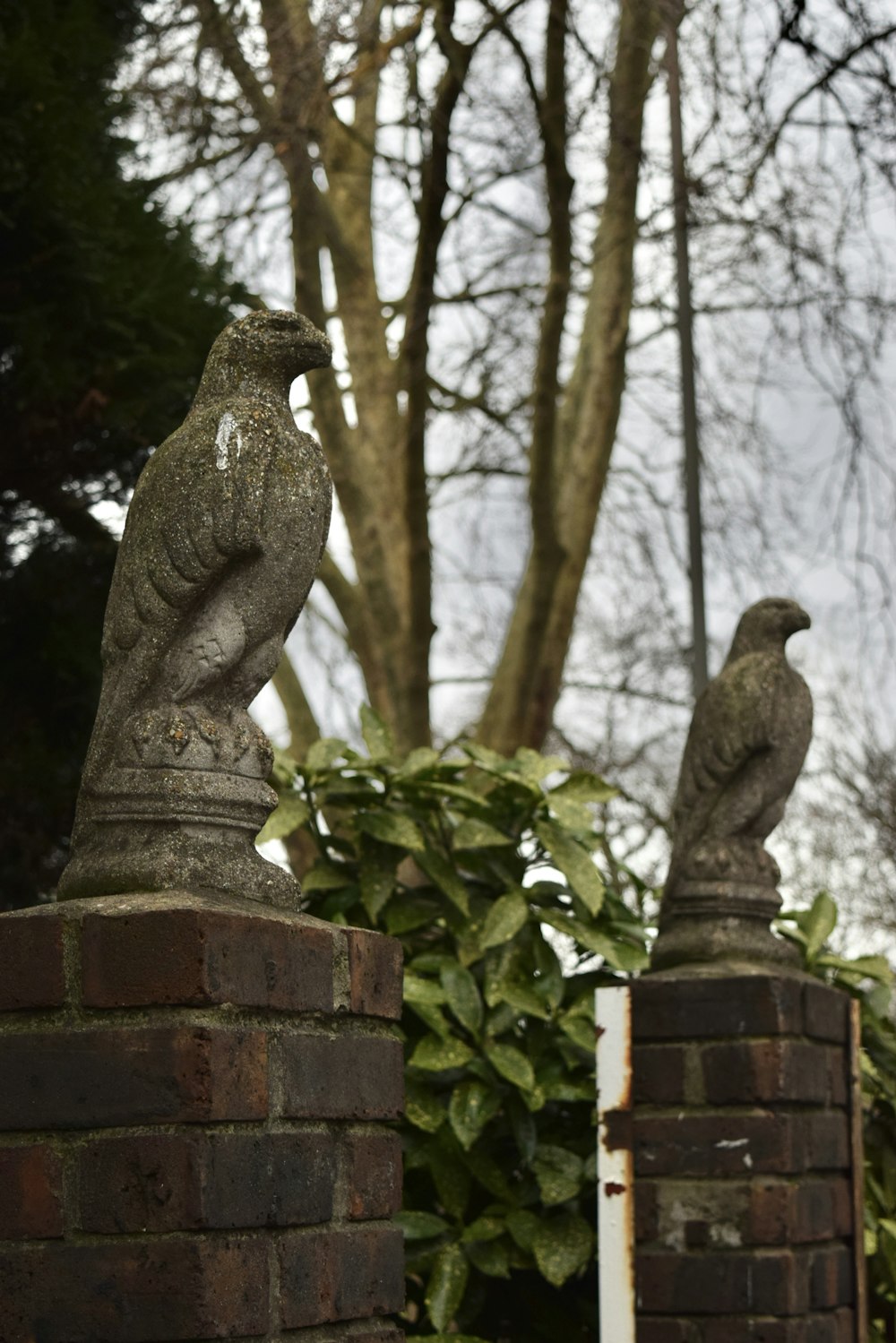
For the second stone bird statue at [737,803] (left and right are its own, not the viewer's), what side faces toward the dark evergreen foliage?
back

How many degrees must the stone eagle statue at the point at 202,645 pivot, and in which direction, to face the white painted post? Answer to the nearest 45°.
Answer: approximately 45° to its left

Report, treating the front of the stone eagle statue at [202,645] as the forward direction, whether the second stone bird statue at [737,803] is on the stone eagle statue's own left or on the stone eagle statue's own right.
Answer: on the stone eagle statue's own left

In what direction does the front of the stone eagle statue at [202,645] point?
to the viewer's right

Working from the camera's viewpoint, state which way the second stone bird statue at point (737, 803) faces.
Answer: facing to the right of the viewer

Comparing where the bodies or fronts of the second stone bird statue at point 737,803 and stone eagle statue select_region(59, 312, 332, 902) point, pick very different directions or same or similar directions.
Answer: same or similar directions

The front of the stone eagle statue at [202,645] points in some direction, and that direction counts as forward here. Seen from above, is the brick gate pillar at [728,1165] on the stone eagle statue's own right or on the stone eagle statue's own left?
on the stone eagle statue's own left

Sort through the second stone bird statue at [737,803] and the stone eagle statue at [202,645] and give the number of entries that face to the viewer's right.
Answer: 2
